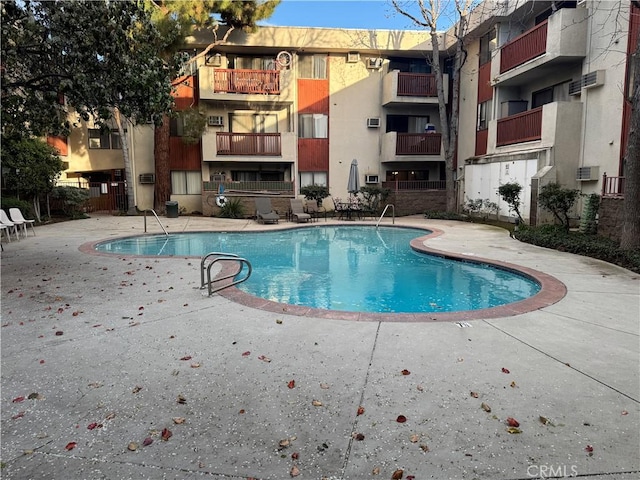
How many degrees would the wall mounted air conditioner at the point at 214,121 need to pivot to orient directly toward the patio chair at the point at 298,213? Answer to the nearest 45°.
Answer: approximately 45° to its left

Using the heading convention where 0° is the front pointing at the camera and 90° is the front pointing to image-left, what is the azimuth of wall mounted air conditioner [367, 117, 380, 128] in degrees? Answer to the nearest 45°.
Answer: approximately 0°

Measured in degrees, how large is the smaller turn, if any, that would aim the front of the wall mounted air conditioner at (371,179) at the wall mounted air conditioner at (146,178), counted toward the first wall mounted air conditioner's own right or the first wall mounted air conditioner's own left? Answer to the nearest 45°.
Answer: approximately 90° to the first wall mounted air conditioner's own right

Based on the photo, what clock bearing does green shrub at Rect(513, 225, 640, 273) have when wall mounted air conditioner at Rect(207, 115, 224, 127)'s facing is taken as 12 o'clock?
The green shrub is roughly at 11 o'clock from the wall mounted air conditioner.

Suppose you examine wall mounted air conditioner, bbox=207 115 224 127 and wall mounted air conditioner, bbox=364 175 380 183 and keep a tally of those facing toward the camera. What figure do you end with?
2

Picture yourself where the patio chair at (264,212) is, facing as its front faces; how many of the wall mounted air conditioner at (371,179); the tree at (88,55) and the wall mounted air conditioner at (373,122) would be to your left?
2

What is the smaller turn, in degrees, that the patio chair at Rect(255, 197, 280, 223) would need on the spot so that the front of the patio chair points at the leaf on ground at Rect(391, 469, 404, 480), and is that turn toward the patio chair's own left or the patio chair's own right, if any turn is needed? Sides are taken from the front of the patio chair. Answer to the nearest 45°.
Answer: approximately 45° to the patio chair's own right

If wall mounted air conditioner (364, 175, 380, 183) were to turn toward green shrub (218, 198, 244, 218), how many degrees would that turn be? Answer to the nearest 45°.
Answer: approximately 45° to its right

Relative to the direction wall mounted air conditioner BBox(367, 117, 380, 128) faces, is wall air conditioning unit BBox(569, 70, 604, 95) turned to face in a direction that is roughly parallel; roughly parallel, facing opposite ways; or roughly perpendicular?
roughly perpendicular

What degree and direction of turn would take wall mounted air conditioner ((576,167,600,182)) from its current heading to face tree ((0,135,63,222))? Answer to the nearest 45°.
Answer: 0° — it already faces it

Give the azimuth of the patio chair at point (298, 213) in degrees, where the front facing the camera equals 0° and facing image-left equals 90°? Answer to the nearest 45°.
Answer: approximately 315°

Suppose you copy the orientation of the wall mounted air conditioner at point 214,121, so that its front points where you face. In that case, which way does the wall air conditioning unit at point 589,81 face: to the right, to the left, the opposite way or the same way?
to the right

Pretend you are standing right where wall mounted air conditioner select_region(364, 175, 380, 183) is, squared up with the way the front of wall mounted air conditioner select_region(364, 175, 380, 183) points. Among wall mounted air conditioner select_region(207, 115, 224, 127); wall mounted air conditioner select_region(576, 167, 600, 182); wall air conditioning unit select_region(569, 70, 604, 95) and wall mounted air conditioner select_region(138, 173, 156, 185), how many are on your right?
2
